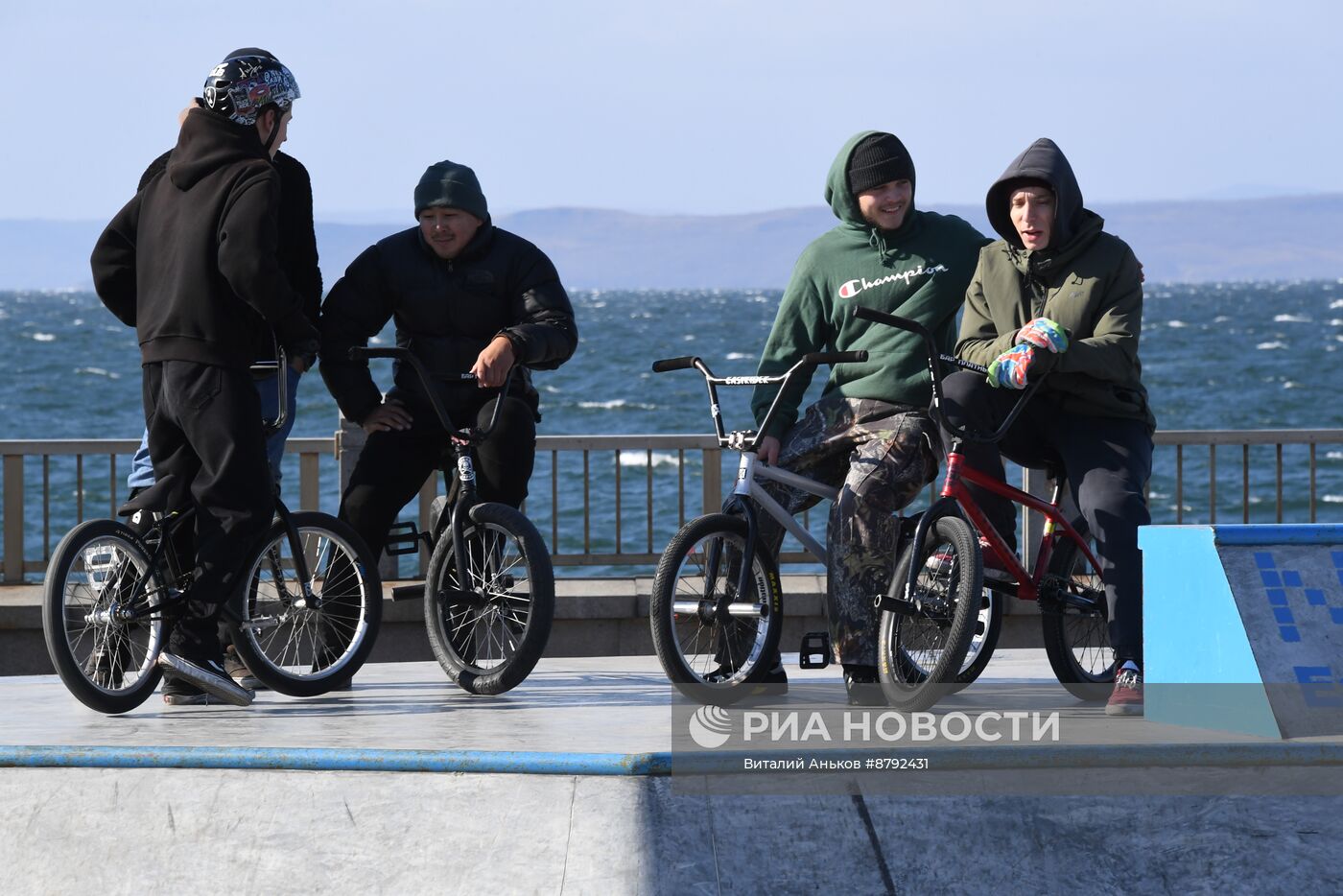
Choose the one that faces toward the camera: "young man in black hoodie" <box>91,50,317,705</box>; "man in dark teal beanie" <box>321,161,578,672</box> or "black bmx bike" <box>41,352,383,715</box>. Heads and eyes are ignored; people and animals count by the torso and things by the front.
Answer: the man in dark teal beanie

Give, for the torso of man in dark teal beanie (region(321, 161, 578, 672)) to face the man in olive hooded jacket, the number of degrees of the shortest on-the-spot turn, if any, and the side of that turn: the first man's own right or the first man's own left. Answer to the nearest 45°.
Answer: approximately 90° to the first man's own left

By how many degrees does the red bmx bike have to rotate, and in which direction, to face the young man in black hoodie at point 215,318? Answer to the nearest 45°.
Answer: approximately 45° to its right

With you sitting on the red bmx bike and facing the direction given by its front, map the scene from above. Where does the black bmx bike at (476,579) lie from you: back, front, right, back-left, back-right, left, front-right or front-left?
front-right

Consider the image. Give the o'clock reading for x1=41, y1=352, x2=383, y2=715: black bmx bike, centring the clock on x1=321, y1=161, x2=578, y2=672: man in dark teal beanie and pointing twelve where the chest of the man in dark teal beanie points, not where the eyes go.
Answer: The black bmx bike is roughly at 2 o'clock from the man in dark teal beanie.

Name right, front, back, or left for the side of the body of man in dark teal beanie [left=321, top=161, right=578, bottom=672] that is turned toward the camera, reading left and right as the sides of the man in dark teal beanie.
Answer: front

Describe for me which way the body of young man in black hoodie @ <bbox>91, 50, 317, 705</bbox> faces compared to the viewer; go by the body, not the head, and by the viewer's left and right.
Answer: facing away from the viewer and to the right of the viewer

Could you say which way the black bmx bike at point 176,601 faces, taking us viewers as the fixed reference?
facing away from the viewer and to the right of the viewer

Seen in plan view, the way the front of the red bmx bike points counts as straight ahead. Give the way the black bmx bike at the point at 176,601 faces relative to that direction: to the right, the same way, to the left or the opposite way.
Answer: the opposite way

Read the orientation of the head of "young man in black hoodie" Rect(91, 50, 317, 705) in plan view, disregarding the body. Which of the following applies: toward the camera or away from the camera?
away from the camera

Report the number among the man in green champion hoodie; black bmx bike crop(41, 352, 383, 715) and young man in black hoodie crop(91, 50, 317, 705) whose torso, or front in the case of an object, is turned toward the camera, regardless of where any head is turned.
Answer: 1

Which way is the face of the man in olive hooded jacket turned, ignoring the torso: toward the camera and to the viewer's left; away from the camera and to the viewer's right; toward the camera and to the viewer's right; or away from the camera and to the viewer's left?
toward the camera and to the viewer's left

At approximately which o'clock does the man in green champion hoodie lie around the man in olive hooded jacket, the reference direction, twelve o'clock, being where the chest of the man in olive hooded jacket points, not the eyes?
The man in green champion hoodie is roughly at 2 o'clock from the man in olive hooded jacket.

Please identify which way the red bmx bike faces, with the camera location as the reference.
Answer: facing the viewer and to the left of the viewer
